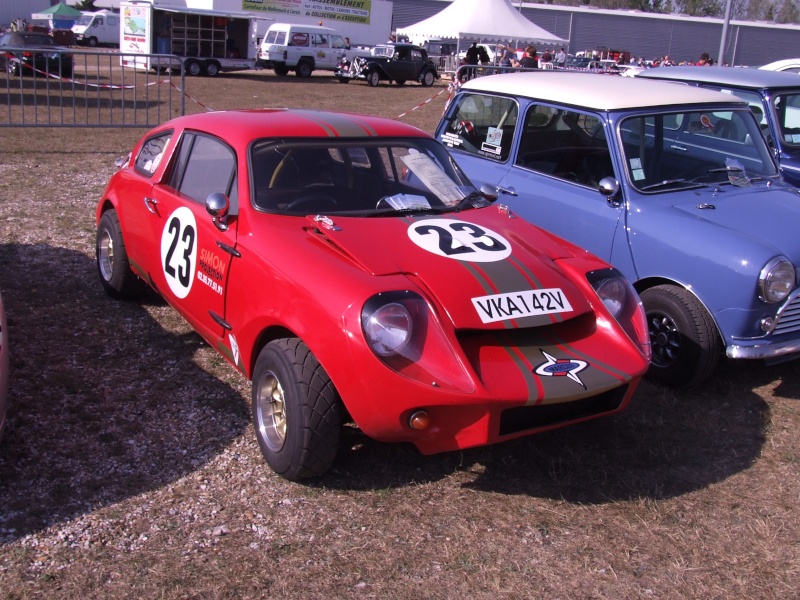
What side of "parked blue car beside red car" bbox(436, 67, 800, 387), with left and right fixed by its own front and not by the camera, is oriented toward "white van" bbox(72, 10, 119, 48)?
back

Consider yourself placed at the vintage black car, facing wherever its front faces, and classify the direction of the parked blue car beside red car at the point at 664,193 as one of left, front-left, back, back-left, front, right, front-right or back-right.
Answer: front-left

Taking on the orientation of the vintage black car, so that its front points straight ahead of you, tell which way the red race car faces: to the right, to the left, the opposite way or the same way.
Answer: to the left

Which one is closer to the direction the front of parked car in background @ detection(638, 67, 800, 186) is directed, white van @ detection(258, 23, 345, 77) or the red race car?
the red race car

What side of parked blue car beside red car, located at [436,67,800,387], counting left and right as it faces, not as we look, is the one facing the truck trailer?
back

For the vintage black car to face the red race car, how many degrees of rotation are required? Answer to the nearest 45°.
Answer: approximately 45° to its left

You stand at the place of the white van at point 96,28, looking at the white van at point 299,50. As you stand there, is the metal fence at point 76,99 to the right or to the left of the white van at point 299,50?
right

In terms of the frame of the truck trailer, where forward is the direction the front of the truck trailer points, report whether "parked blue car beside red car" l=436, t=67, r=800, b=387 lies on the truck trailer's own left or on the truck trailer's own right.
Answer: on the truck trailer's own right

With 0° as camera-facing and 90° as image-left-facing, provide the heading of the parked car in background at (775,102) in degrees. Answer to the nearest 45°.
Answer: approximately 315°

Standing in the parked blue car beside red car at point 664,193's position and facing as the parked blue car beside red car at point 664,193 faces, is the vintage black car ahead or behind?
behind
